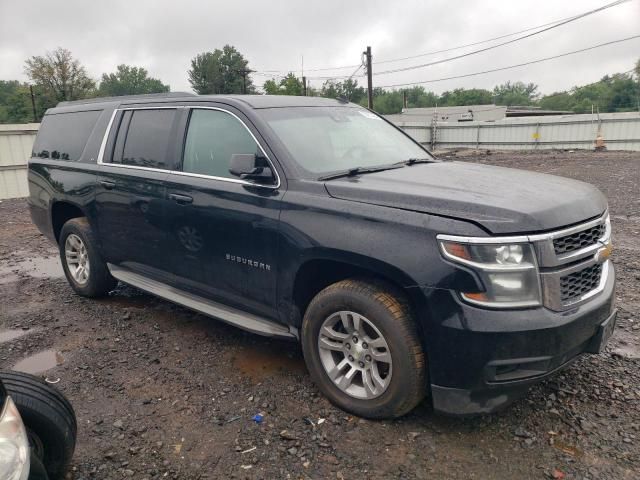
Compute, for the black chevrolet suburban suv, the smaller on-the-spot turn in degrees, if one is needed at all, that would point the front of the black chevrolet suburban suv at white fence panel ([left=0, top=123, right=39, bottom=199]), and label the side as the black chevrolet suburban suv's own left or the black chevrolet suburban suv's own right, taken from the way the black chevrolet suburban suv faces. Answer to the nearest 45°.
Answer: approximately 180°

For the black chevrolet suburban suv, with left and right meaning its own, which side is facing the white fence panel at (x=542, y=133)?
left

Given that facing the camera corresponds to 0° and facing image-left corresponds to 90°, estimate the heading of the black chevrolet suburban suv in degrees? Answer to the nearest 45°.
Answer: approximately 315°

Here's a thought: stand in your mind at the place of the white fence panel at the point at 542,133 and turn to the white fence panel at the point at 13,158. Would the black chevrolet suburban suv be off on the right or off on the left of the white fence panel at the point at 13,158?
left
